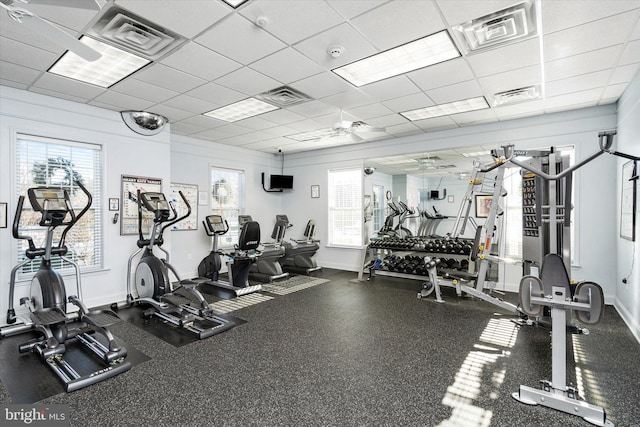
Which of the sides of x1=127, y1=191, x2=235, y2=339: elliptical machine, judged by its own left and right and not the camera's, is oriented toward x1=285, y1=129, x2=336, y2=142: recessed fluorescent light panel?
right

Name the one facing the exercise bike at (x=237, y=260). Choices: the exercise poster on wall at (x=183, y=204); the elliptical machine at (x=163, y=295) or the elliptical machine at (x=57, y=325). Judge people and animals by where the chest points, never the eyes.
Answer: the exercise poster on wall

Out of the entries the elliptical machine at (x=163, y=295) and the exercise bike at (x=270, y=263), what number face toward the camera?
0

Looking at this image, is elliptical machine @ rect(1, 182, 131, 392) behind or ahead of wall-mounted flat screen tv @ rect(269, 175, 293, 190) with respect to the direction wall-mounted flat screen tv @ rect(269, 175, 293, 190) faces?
ahead

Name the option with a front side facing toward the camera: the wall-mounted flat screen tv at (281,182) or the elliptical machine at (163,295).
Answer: the wall-mounted flat screen tv

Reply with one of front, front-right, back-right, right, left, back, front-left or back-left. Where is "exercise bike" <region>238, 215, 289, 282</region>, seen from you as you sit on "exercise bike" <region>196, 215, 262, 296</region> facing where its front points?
right

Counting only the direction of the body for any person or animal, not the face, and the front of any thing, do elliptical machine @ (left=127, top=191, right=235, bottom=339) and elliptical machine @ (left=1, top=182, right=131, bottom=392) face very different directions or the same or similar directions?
same or similar directions

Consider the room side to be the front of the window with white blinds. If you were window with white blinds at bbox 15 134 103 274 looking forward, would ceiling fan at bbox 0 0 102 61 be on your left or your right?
on your right

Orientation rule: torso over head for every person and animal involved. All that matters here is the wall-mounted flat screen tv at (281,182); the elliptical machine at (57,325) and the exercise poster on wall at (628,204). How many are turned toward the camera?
1

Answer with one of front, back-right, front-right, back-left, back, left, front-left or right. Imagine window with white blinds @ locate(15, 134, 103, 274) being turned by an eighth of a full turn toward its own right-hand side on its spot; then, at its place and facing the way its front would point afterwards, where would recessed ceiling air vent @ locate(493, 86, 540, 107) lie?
front-left

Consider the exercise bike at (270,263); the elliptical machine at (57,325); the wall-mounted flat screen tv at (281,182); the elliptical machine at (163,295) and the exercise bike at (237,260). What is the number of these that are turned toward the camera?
1

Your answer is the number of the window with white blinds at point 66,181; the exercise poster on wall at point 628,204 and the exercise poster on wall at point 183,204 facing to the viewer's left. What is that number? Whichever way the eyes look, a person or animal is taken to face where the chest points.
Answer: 1

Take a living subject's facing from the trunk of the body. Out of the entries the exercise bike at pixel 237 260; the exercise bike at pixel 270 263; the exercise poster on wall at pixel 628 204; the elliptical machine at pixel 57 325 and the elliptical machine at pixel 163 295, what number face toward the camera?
0

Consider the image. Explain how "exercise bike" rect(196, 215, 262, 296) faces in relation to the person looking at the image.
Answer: facing away from the viewer and to the left of the viewer

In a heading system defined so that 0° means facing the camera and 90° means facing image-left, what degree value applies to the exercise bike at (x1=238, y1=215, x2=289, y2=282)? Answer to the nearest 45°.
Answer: approximately 135°

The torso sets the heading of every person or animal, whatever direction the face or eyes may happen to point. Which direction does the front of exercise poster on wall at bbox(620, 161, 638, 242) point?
to the viewer's left

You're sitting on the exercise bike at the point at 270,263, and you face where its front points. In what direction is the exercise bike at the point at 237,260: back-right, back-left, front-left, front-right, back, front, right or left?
left

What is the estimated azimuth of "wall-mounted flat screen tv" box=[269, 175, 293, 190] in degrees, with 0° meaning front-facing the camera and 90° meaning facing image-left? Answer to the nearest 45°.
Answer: approximately 0°

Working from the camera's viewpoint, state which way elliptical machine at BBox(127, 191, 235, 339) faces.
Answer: facing away from the viewer and to the left of the viewer

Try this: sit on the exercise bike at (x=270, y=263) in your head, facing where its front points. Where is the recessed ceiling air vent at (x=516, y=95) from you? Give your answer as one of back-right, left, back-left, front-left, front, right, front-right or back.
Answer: back

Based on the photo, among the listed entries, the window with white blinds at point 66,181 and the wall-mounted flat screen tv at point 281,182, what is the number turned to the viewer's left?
0
